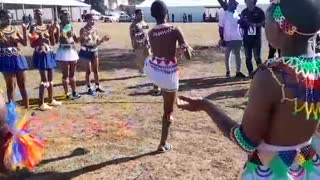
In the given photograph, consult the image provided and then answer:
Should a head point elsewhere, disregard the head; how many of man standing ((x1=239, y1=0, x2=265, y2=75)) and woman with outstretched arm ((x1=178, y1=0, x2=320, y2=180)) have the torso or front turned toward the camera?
1

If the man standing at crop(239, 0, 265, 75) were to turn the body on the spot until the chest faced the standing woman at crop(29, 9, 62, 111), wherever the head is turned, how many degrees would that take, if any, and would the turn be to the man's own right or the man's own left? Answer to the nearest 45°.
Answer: approximately 45° to the man's own right

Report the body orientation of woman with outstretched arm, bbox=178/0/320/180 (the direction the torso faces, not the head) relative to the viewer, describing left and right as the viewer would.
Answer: facing away from the viewer and to the left of the viewer

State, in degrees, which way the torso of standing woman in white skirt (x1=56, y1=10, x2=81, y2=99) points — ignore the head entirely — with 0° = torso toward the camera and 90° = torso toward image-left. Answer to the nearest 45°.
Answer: approximately 315°

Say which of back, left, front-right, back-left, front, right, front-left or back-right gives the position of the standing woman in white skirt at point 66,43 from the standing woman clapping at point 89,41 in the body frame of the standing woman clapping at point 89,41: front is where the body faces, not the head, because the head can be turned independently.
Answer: right

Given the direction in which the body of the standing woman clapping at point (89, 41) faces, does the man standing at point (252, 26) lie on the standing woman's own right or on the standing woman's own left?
on the standing woman's own left

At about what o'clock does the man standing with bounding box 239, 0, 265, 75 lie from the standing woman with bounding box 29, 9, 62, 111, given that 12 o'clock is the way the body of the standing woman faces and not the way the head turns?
The man standing is roughly at 10 o'clock from the standing woman.

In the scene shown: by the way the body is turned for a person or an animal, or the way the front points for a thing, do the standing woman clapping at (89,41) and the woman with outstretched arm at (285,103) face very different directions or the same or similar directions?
very different directions

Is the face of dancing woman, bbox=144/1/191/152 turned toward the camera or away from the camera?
away from the camera

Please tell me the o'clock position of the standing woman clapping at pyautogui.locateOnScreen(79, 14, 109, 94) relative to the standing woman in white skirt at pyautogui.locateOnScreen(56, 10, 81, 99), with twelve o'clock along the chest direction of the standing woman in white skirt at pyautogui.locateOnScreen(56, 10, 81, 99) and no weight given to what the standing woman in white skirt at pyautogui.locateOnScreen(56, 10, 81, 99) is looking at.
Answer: the standing woman clapping at pyautogui.locateOnScreen(79, 14, 109, 94) is roughly at 9 o'clock from the standing woman in white skirt at pyautogui.locateOnScreen(56, 10, 81, 99).

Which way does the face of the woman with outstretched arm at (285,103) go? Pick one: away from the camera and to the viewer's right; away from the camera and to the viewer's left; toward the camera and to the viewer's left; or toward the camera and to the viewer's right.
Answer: away from the camera and to the viewer's left

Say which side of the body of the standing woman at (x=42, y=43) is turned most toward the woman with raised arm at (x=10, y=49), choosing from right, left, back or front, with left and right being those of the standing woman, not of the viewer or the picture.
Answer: right

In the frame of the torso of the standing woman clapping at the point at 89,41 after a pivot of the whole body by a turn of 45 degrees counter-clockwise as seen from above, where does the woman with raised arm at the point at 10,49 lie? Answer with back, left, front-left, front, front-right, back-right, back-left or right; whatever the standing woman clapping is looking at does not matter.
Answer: back-right
